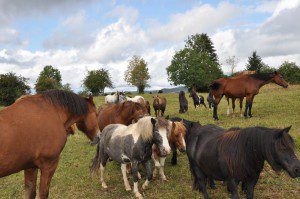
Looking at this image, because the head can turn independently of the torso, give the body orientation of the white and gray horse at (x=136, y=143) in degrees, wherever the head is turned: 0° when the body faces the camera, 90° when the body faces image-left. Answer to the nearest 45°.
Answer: approximately 315°

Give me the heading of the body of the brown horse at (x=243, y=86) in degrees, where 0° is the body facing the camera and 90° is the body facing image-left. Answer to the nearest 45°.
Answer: approximately 270°

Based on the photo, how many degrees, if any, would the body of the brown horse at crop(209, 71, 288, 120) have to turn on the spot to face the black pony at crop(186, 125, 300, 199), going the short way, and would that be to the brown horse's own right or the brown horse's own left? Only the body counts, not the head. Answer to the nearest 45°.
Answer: approximately 90° to the brown horse's own right

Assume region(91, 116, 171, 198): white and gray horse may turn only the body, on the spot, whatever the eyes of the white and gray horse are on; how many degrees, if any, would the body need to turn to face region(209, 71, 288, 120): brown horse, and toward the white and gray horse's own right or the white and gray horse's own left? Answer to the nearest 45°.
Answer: approximately 90° to the white and gray horse's own left

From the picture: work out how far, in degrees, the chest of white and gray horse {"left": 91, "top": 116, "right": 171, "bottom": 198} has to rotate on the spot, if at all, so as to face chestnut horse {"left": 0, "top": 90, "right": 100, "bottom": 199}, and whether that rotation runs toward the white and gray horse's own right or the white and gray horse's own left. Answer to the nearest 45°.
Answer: approximately 90° to the white and gray horse's own right

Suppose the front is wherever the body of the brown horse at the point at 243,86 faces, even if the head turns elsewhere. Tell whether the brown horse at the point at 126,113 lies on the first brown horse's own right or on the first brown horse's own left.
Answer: on the first brown horse's own right

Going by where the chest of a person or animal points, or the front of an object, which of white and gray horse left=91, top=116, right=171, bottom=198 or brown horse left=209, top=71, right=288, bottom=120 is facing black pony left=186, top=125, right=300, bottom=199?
the white and gray horse

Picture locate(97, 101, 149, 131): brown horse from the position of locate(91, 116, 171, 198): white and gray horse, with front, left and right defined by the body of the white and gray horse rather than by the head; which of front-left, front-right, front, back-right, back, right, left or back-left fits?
back-left

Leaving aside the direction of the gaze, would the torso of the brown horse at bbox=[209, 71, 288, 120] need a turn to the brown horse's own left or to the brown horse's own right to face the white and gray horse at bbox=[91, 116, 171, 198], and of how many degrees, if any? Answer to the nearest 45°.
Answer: approximately 90° to the brown horse's own right
